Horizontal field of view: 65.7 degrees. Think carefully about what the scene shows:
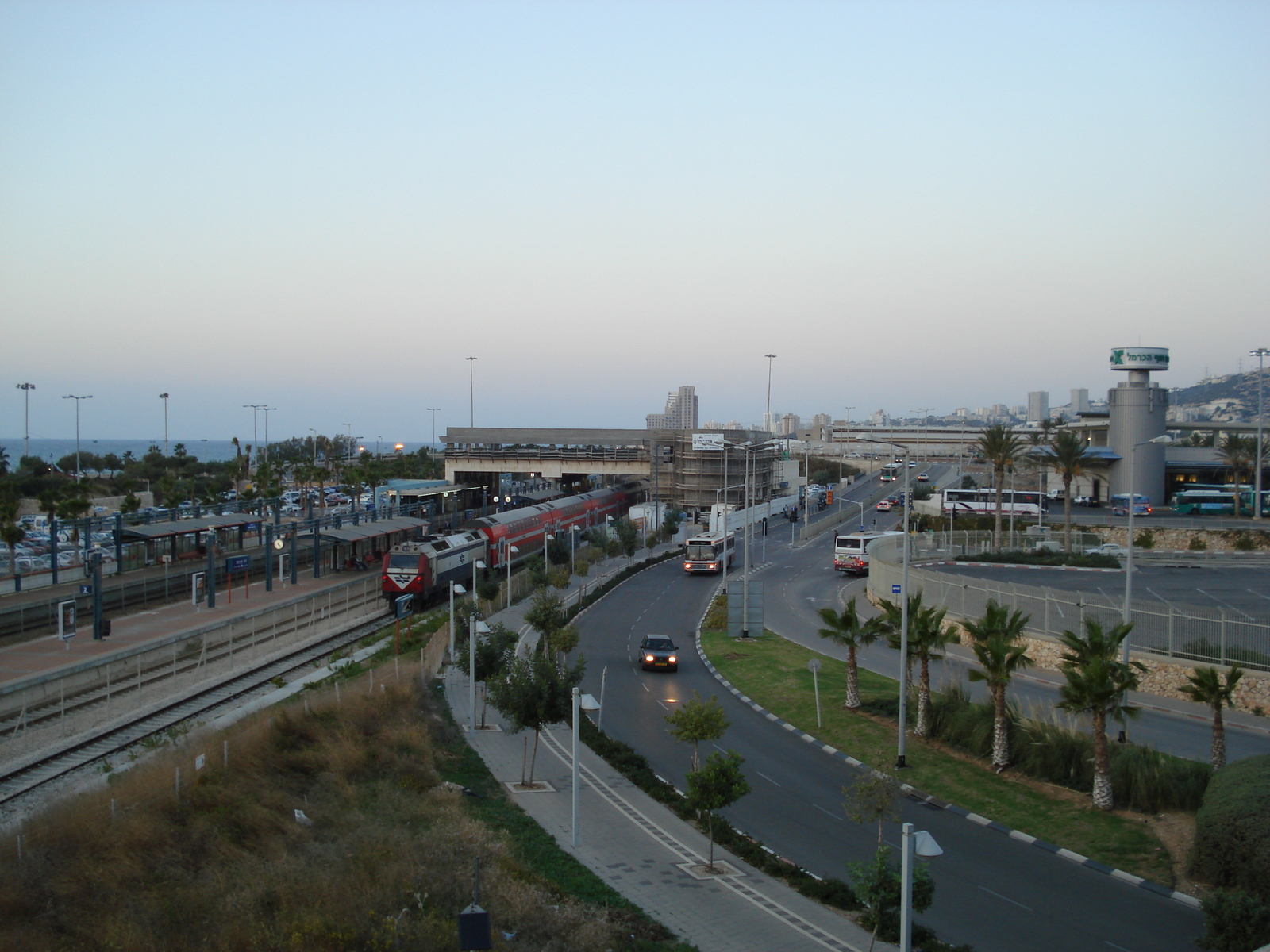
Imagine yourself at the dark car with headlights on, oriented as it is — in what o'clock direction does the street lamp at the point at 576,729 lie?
The street lamp is roughly at 12 o'clock from the dark car with headlights on.

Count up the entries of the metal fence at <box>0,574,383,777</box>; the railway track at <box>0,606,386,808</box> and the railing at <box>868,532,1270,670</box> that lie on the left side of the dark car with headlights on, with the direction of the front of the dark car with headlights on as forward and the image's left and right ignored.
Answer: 1

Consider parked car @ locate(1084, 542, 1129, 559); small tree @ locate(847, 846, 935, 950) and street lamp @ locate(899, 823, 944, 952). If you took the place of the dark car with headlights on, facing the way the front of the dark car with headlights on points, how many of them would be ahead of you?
2

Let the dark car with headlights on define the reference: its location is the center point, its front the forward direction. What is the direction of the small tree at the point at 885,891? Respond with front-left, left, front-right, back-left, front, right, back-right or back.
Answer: front

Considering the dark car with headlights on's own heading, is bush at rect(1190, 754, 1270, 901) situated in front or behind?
in front

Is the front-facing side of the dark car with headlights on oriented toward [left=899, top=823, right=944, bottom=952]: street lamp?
yes

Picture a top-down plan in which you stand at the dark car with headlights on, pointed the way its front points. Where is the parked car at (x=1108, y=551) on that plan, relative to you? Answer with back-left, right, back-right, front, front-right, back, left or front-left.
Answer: back-left

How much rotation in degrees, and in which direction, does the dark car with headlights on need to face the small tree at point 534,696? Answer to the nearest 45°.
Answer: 0° — it already faces it

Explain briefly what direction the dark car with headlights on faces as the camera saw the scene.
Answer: facing the viewer

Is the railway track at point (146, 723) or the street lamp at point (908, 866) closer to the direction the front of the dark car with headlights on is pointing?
the street lamp

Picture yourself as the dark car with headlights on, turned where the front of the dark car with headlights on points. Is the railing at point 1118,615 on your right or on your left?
on your left

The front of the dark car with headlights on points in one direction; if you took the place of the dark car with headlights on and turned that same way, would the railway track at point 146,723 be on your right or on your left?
on your right

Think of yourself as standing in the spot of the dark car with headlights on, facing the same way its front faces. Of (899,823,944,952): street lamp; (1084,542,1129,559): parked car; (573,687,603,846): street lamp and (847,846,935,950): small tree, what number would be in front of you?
3
